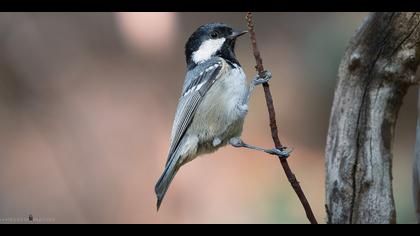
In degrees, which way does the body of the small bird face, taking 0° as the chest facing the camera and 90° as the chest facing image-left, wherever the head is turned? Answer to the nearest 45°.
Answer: approximately 270°
